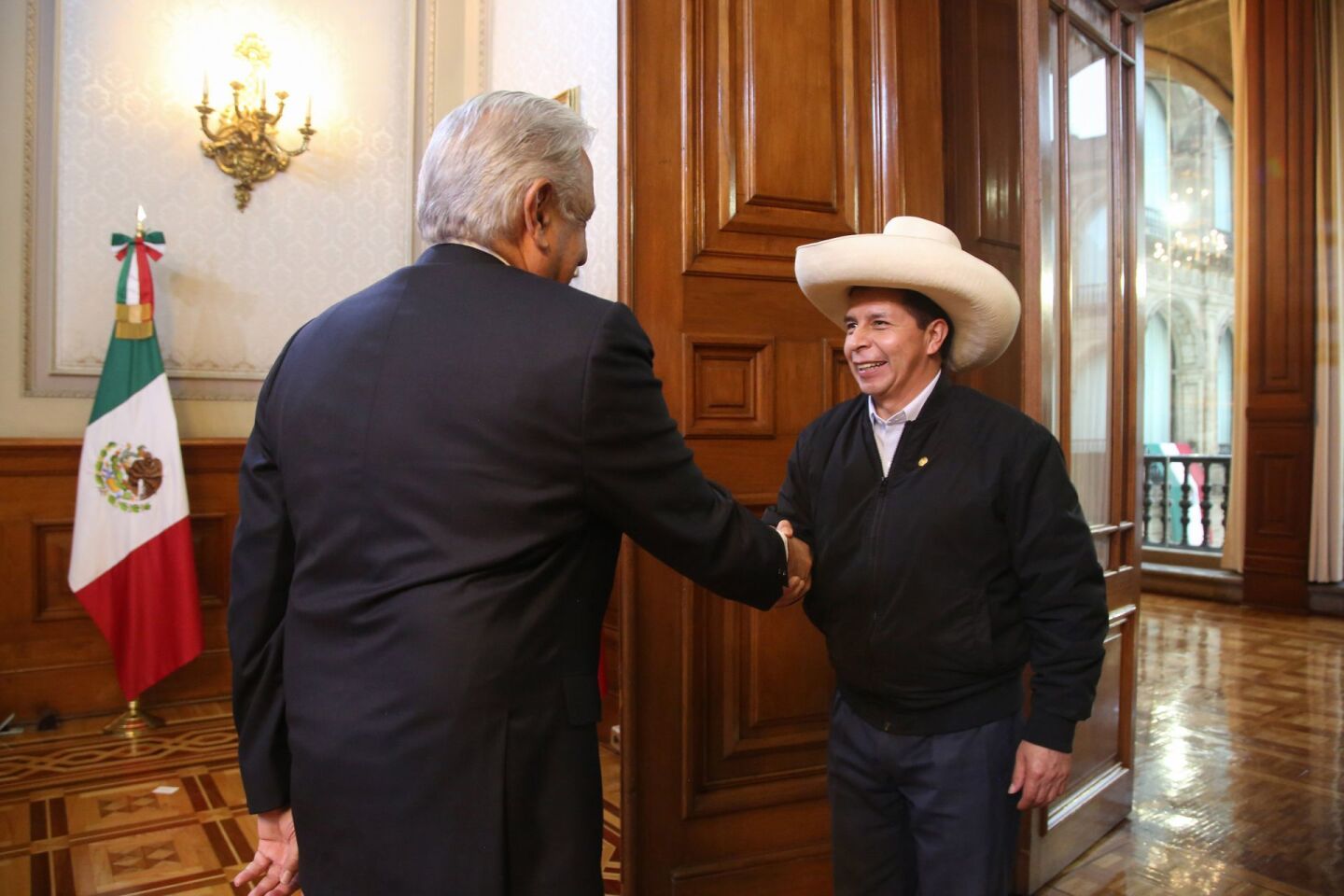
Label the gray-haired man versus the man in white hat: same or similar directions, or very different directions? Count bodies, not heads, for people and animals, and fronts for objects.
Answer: very different directions

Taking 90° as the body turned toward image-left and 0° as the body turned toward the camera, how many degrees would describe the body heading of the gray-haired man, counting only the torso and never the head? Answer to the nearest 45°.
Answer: approximately 225°

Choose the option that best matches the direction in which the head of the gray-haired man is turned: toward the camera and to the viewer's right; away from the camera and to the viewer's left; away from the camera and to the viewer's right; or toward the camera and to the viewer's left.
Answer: away from the camera and to the viewer's right

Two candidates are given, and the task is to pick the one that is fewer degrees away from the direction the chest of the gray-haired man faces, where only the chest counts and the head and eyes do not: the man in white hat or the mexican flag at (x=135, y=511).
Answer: the man in white hat

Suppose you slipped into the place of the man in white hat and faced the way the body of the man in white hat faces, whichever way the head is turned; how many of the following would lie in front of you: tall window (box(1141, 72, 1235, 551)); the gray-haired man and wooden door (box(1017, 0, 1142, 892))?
1

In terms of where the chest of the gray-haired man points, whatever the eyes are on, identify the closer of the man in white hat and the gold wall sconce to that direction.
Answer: the man in white hat

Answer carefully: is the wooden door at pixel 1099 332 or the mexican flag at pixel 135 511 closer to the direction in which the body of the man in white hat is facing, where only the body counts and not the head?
the mexican flag

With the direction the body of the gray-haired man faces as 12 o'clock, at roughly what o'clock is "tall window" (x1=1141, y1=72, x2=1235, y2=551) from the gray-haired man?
The tall window is roughly at 12 o'clock from the gray-haired man.

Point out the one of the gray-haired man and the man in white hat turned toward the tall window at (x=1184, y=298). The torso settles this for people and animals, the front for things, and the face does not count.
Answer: the gray-haired man

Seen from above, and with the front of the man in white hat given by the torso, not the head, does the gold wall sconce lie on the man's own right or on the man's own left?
on the man's own right

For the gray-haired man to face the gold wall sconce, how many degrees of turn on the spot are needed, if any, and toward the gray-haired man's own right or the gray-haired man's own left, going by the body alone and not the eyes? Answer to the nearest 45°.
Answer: approximately 45° to the gray-haired man's own left

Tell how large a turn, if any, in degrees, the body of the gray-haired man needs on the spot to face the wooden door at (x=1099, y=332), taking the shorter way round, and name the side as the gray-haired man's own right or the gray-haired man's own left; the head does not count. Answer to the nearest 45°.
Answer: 0° — they already face it

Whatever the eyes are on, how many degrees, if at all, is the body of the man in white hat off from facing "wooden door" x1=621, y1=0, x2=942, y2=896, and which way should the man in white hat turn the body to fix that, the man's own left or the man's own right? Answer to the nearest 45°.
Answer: approximately 90° to the man's own right
